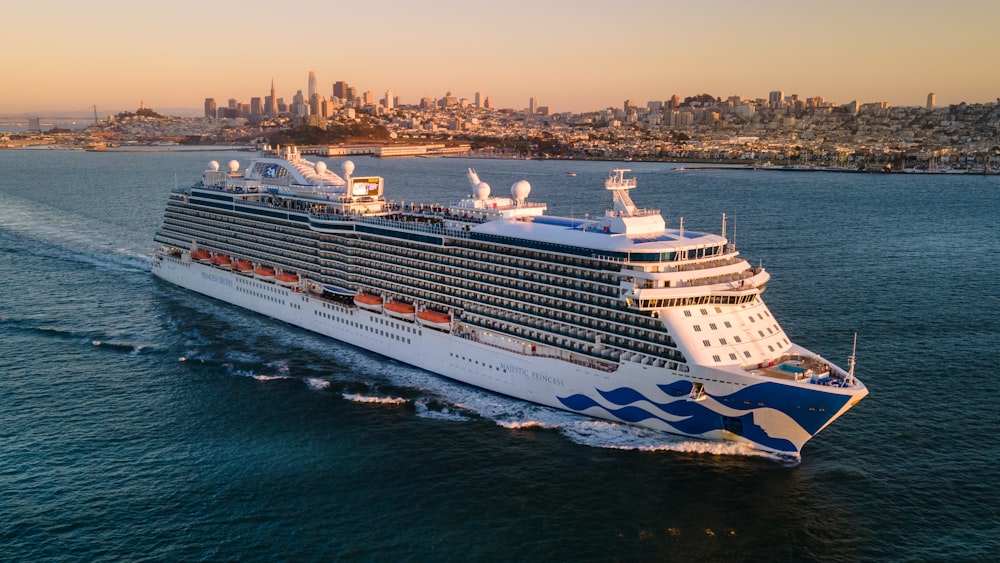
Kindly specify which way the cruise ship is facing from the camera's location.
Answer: facing the viewer and to the right of the viewer
